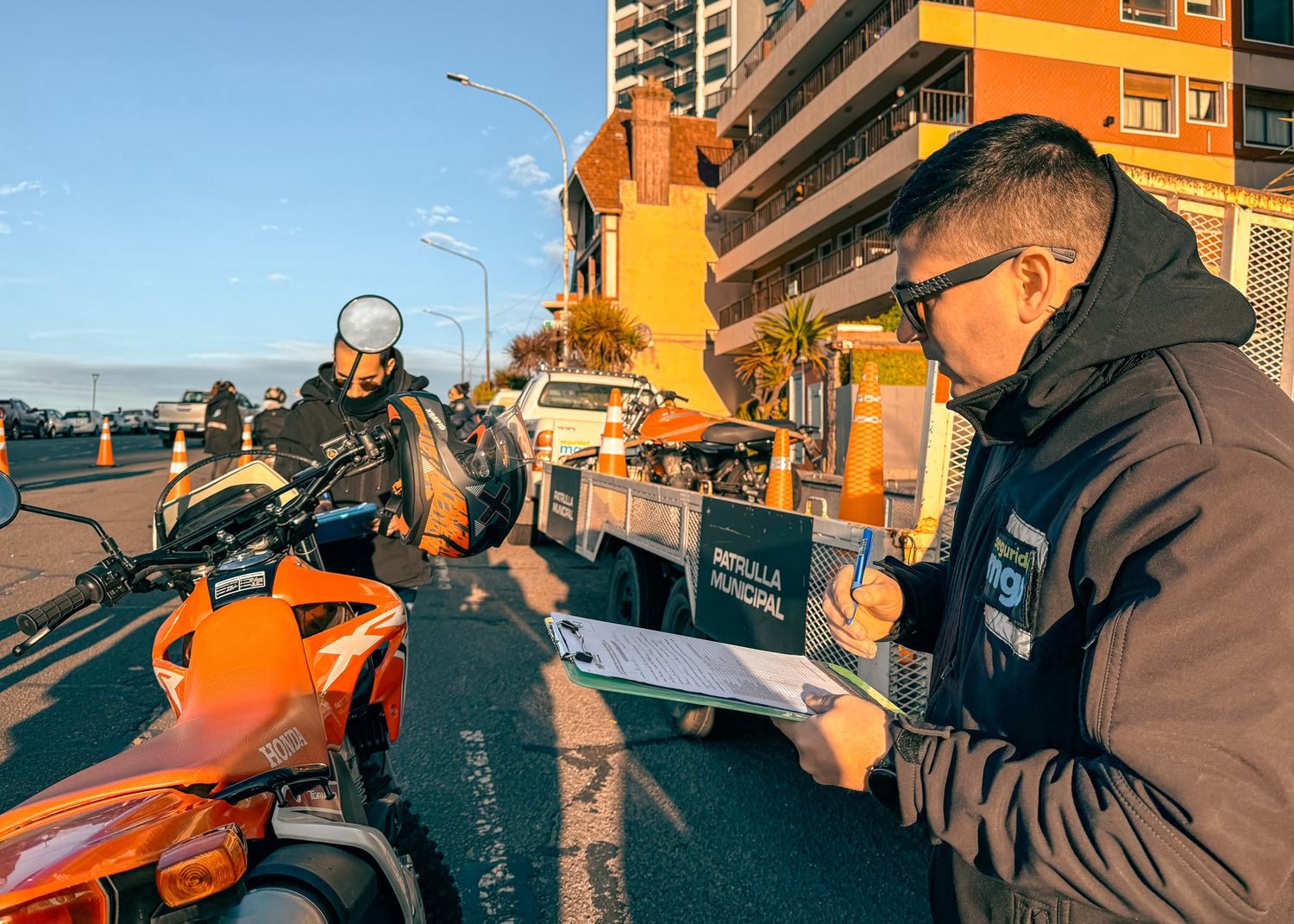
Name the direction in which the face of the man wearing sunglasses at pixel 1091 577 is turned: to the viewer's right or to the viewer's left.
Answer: to the viewer's left

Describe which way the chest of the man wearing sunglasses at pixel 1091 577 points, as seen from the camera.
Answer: to the viewer's left

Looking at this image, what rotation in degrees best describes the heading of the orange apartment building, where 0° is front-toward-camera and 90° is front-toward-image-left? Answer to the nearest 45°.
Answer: approximately 45°

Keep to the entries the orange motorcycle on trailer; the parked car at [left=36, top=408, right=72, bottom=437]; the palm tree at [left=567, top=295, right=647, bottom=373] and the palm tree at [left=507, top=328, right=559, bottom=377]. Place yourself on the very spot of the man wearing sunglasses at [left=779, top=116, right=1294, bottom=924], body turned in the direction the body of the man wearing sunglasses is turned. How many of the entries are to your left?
0

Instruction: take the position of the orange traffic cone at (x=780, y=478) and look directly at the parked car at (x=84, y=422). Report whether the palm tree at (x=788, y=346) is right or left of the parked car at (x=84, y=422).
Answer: right

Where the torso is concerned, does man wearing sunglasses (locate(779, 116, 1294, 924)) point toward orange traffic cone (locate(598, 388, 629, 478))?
no

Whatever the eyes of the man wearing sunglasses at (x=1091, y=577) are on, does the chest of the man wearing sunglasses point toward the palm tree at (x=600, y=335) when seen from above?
no

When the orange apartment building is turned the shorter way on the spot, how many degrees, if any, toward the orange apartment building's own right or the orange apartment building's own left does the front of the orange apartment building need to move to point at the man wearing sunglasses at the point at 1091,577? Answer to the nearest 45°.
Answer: approximately 45° to the orange apartment building's own left

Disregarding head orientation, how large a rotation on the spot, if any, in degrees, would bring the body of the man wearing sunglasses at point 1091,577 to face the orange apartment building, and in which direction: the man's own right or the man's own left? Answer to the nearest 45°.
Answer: approximately 90° to the man's own right

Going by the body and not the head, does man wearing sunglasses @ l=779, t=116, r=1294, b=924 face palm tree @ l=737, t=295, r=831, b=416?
no

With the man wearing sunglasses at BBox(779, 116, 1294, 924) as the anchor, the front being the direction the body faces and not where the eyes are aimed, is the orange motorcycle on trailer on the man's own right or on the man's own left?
on the man's own right

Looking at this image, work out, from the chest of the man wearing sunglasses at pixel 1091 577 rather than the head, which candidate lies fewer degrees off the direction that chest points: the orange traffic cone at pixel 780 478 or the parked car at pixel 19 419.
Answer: the parked car

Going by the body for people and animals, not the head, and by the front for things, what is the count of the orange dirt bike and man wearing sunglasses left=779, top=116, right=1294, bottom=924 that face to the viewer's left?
1

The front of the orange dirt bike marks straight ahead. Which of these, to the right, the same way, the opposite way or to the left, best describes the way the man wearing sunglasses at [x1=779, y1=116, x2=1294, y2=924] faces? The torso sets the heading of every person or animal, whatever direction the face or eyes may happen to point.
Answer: to the left

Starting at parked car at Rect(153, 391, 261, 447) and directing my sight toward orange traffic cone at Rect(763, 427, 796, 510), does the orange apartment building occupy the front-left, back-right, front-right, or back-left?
front-left

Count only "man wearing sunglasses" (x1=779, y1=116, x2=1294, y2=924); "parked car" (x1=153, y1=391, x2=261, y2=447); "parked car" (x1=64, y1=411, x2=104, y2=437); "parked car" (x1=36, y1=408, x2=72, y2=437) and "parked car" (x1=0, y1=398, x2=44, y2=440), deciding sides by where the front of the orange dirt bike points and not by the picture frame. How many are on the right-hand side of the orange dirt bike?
1

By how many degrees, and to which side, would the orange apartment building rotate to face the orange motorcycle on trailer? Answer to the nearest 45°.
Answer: approximately 45° to its left

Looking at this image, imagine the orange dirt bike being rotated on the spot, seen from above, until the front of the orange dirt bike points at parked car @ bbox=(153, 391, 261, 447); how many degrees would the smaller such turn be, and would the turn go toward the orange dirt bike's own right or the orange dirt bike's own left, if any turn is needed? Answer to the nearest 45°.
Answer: approximately 45° to the orange dirt bike's own left

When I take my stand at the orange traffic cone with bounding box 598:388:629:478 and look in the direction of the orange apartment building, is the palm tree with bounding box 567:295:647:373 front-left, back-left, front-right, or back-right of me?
front-left
